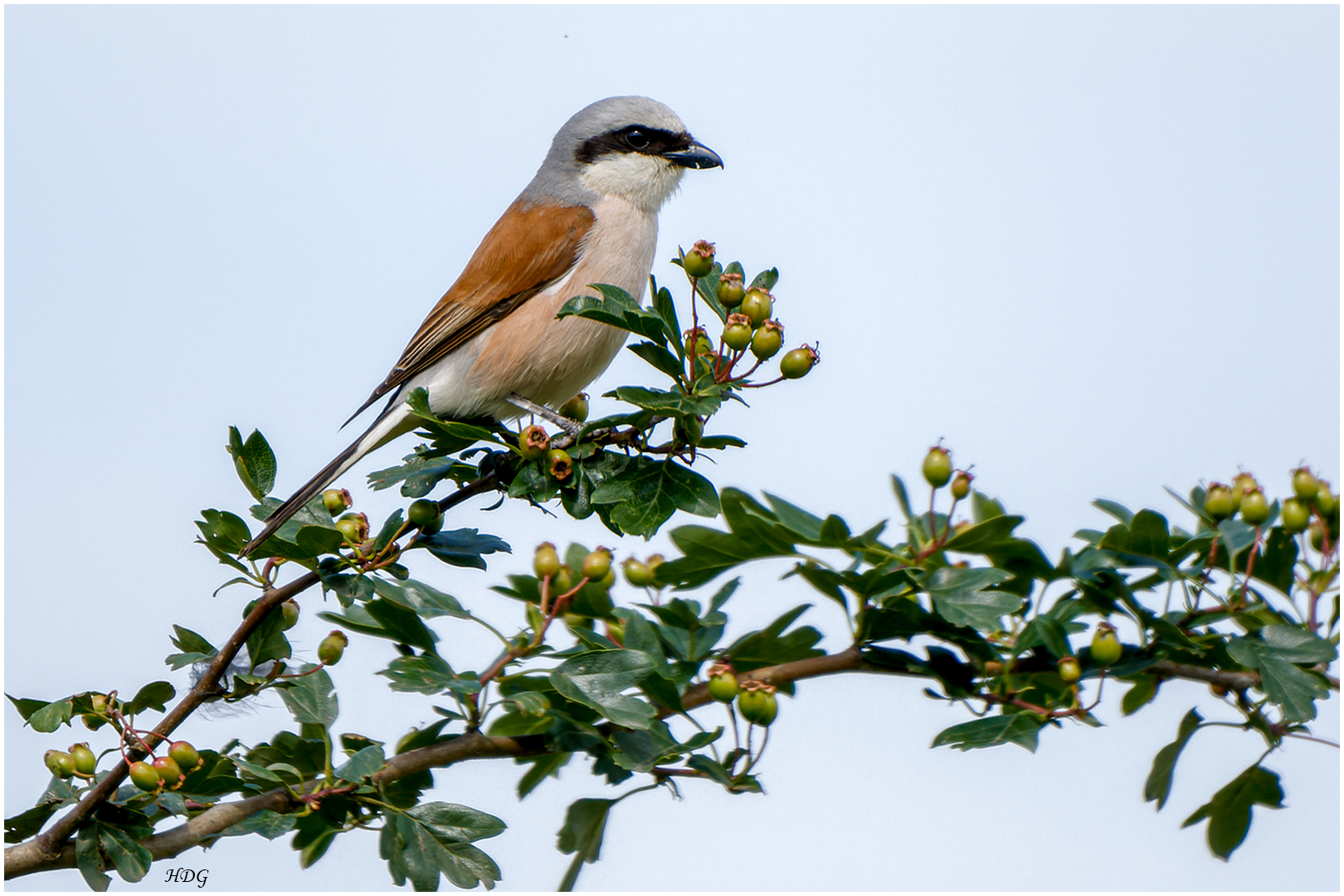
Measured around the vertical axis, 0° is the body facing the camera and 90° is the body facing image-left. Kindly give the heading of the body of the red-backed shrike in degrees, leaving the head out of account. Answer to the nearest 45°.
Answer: approximately 270°
